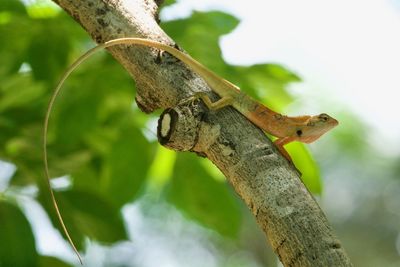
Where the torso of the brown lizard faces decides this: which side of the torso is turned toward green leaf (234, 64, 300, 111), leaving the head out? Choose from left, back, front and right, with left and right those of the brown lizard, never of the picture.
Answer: left

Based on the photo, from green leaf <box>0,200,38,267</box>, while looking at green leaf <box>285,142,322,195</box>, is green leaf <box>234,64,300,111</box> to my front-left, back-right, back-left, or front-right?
front-left

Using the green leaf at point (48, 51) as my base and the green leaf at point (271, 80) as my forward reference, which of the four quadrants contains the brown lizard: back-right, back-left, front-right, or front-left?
front-right

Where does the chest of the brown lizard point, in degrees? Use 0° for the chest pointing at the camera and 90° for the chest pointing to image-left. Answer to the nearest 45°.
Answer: approximately 270°
